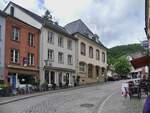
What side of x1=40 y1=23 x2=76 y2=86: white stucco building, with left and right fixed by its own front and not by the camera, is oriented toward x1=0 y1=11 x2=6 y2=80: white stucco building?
right

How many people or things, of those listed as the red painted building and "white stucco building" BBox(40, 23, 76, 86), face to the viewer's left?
0

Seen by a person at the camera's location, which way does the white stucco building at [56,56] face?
facing the viewer and to the right of the viewer

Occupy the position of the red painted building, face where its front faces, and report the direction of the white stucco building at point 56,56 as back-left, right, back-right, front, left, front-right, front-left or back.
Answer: left

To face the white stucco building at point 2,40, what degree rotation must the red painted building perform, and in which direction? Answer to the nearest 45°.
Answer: approximately 90° to its right

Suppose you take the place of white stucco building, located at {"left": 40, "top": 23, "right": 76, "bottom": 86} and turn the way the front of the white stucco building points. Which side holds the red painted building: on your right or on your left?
on your right
